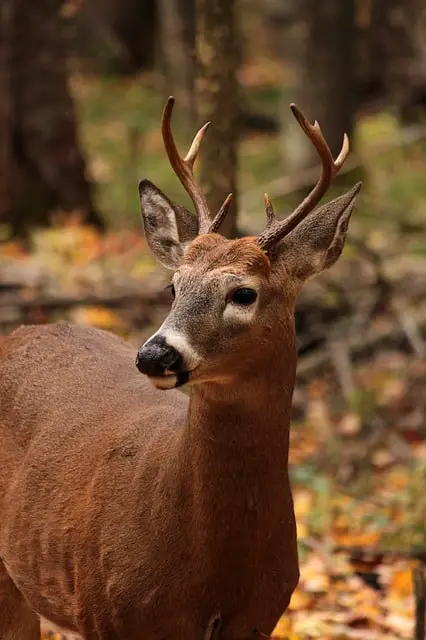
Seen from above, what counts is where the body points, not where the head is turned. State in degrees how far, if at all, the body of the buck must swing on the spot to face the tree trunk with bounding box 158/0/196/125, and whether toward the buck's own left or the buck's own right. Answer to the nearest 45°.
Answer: approximately 135° to the buck's own left

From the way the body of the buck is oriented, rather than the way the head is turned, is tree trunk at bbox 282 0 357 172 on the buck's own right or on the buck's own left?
on the buck's own left

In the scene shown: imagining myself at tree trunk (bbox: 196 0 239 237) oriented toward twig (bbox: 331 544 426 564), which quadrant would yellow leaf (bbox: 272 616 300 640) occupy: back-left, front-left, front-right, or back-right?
front-right

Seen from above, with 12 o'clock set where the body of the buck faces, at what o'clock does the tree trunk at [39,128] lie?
The tree trunk is roughly at 7 o'clock from the buck.
